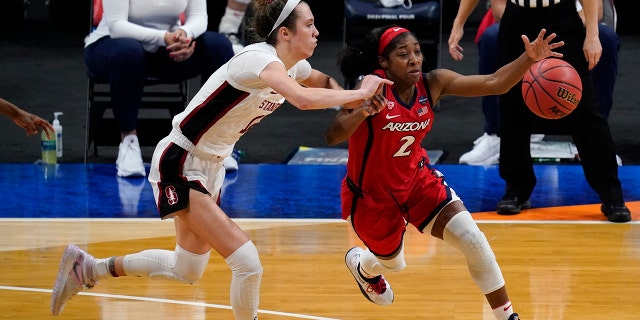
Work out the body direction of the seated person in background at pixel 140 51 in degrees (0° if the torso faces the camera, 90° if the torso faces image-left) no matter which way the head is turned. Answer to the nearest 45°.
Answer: approximately 0°

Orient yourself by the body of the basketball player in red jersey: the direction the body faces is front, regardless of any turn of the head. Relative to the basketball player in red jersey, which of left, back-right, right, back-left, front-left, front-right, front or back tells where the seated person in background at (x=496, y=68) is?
back-left

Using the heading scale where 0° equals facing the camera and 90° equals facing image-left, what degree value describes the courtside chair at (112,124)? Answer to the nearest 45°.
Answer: approximately 0°

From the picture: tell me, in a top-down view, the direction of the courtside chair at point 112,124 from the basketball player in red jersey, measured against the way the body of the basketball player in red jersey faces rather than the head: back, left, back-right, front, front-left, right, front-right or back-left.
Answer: back

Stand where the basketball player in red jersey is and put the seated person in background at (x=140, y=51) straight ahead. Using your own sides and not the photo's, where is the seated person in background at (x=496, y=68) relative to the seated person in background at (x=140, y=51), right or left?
right

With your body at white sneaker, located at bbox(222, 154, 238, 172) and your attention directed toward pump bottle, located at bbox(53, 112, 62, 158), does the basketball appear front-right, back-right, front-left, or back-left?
back-left
